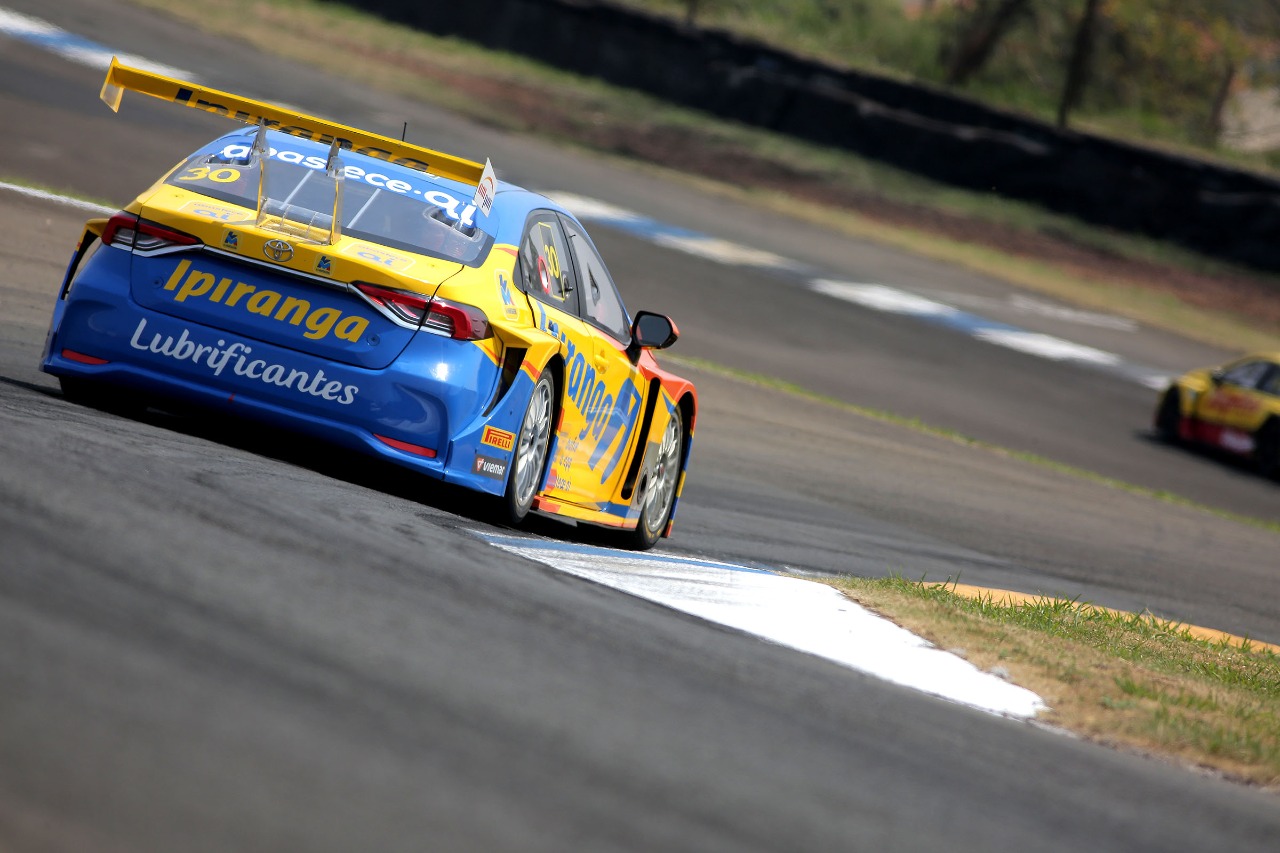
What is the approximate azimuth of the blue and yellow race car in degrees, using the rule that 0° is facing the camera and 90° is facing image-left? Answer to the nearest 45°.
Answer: approximately 225°

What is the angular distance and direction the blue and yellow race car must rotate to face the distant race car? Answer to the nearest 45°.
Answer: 0° — it already faces it

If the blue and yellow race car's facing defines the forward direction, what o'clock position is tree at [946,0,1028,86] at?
The tree is roughly at 11 o'clock from the blue and yellow race car.

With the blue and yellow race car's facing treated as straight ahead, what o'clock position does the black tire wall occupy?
The black tire wall is roughly at 11 o'clock from the blue and yellow race car.

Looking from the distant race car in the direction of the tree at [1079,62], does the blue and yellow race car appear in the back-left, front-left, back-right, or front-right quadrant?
back-left
